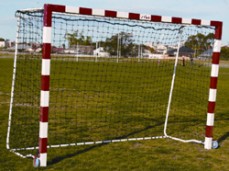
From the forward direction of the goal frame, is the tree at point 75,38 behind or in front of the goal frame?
behind

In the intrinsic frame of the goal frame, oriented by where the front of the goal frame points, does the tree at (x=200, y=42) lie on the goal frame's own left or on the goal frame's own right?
on the goal frame's own left

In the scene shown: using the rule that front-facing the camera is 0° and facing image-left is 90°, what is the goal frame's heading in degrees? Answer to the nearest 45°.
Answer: approximately 315°

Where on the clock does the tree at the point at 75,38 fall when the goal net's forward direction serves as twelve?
The tree is roughly at 7 o'clock from the goal net.

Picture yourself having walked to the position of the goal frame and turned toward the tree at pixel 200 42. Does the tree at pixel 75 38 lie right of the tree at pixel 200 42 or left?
left
